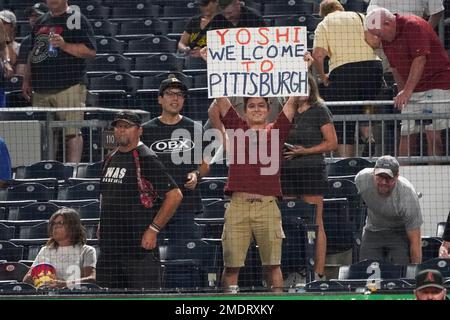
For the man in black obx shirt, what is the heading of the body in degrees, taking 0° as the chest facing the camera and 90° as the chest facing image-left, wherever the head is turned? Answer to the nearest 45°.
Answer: approximately 0°

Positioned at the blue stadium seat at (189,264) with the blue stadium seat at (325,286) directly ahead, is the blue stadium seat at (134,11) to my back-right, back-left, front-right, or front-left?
back-left
